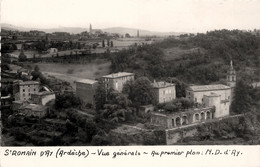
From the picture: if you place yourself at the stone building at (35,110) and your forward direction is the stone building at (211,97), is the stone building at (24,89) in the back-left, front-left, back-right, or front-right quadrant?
back-left
